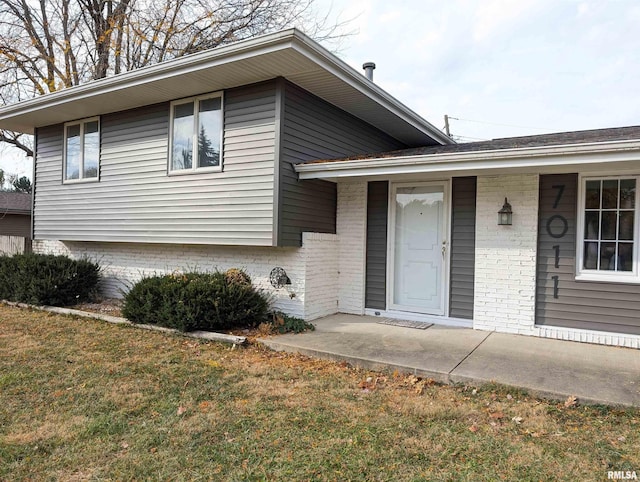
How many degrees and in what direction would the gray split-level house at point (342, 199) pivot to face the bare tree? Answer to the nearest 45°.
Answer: approximately 90° to its right

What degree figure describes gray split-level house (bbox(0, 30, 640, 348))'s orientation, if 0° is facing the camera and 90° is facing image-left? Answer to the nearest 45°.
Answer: approximately 45°

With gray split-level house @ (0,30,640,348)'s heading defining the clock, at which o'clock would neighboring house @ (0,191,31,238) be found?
neighboring house @ (0,191,31,238) is roughly at 3 o'clock from gray split-level house @ (0,30,640,348).
